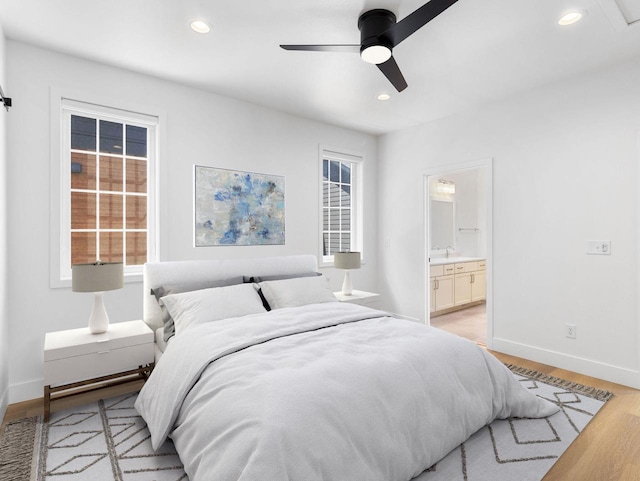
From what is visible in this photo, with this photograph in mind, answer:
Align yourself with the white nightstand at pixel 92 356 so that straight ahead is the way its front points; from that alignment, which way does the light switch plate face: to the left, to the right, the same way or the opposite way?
to the right

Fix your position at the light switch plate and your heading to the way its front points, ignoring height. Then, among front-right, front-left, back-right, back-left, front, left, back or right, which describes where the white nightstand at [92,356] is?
front-right

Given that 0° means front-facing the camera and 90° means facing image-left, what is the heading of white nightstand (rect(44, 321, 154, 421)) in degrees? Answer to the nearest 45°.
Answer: approximately 0°

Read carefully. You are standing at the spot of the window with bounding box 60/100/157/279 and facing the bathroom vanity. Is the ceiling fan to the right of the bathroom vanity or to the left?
right

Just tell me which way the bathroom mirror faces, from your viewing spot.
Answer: facing the viewer and to the right of the viewer

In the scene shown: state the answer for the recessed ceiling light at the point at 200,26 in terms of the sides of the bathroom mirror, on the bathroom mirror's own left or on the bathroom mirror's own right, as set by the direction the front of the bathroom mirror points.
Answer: on the bathroom mirror's own right

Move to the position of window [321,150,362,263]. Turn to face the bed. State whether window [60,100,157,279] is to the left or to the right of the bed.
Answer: right

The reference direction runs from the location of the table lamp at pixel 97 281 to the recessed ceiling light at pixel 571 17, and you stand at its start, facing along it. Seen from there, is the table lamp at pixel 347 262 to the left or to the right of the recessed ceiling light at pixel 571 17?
left

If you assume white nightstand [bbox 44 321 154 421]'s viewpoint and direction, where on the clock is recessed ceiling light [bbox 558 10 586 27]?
The recessed ceiling light is roughly at 10 o'clock from the white nightstand.

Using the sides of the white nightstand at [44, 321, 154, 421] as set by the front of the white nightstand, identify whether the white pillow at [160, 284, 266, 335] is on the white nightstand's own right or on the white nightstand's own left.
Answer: on the white nightstand's own left

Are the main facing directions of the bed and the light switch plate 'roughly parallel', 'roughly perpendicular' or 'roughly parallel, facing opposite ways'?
roughly perpendicular

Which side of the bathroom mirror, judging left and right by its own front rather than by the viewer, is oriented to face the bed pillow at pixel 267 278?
right

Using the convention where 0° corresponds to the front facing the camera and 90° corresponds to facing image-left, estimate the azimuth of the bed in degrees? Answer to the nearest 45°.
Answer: approximately 315°
